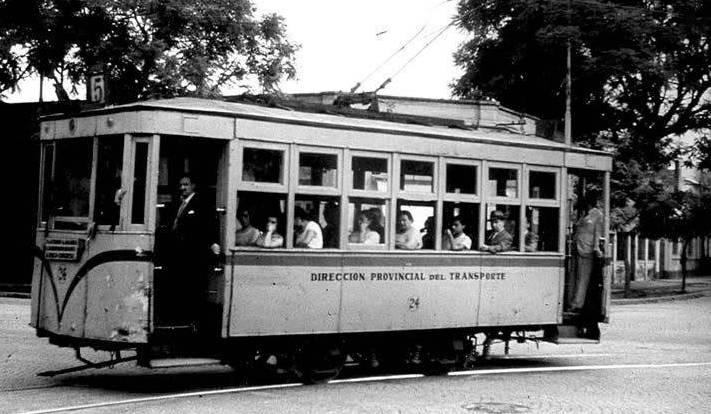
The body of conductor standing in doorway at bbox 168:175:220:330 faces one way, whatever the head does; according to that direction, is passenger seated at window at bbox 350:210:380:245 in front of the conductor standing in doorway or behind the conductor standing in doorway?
behind

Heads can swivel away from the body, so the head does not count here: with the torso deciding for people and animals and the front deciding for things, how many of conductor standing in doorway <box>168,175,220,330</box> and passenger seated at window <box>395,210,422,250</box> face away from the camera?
0

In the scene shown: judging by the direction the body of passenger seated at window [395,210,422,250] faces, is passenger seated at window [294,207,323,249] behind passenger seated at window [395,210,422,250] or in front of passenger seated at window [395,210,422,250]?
in front

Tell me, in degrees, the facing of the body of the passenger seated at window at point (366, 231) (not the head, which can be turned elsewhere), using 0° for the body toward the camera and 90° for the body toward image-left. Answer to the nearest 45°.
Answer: approximately 45°

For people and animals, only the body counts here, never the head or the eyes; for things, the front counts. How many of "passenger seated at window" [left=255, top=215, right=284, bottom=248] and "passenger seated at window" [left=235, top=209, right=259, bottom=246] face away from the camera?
0

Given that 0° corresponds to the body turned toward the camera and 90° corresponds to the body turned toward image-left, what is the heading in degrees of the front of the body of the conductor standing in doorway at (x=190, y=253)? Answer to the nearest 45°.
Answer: approximately 45°

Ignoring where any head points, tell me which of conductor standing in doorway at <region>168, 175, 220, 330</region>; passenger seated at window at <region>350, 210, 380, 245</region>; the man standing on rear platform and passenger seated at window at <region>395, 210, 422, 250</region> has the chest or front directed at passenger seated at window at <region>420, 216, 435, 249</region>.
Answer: the man standing on rear platform

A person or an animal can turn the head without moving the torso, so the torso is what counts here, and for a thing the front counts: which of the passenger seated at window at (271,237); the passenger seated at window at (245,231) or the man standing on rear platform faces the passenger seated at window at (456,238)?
the man standing on rear platform

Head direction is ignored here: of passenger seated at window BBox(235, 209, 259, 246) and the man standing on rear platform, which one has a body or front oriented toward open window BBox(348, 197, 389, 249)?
the man standing on rear platform

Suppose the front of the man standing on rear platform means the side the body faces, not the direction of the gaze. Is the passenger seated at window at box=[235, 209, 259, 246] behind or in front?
in front

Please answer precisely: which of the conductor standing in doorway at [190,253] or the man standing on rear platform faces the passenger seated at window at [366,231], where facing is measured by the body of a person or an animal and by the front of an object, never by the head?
the man standing on rear platform
